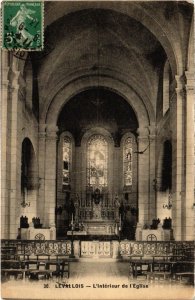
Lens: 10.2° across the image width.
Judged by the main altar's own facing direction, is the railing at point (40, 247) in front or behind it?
in front

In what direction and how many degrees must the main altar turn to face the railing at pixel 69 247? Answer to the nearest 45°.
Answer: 0° — it already faces it

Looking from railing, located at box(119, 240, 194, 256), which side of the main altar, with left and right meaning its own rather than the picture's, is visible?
front
